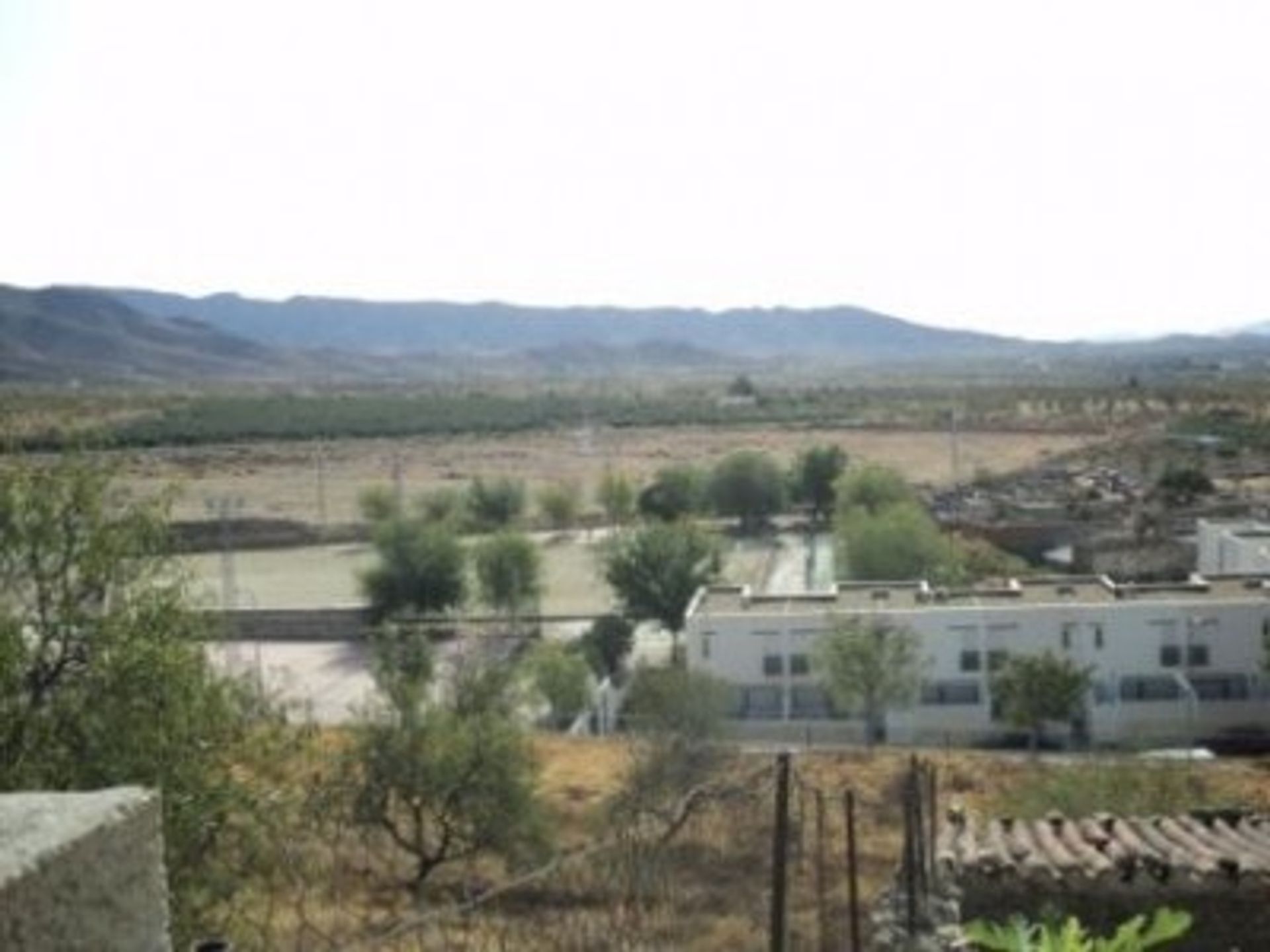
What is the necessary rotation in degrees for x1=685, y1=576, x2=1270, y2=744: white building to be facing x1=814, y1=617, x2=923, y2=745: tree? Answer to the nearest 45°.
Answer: approximately 45° to its right

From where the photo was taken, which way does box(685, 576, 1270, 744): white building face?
toward the camera

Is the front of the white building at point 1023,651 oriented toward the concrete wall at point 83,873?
yes

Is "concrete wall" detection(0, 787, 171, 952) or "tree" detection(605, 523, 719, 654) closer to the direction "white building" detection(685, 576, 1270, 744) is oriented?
the concrete wall

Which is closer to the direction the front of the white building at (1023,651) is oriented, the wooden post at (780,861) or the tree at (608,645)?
the wooden post

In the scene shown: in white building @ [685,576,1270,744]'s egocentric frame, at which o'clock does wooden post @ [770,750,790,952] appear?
The wooden post is roughly at 12 o'clock from the white building.

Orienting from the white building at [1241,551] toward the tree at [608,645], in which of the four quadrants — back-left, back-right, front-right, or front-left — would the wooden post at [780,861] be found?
front-left

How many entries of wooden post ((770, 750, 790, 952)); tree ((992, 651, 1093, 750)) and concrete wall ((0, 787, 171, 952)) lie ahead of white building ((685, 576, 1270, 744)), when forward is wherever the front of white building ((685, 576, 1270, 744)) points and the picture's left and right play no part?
3

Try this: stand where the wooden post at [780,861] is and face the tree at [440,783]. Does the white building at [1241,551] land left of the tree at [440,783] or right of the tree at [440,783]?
right

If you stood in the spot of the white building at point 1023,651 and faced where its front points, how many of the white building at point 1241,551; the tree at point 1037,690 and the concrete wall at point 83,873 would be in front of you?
2

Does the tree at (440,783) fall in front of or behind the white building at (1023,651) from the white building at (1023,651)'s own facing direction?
in front

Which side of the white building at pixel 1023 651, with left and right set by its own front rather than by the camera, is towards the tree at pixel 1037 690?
front

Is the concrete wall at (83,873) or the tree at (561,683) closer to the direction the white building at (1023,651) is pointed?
the concrete wall

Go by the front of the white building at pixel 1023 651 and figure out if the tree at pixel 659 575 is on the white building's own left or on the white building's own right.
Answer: on the white building's own right

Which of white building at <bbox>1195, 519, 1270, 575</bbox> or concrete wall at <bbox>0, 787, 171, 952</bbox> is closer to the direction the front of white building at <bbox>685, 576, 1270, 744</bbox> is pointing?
the concrete wall

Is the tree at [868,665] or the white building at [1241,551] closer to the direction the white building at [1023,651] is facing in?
the tree

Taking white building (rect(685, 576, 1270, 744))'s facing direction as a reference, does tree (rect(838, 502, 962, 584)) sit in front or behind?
behind

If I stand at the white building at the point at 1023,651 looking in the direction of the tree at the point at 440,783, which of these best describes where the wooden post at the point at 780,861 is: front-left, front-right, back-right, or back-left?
front-left

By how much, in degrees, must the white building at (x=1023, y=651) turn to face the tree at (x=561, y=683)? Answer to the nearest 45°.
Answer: approximately 45° to its right
